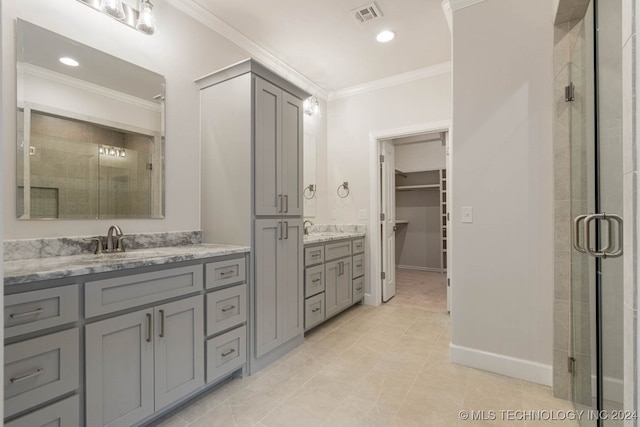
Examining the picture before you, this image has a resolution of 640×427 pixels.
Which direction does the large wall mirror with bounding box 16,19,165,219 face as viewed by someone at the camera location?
facing the viewer and to the right of the viewer

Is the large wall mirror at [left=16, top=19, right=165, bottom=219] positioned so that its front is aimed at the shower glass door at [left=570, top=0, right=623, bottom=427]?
yes

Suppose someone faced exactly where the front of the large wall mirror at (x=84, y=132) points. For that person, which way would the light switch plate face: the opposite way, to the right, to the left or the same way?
to the right

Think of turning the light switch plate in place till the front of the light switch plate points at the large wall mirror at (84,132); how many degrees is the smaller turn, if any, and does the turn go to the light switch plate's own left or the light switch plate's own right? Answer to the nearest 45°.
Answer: approximately 45° to the light switch plate's own right

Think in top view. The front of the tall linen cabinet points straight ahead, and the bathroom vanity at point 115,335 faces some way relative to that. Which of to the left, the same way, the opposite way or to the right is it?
the same way

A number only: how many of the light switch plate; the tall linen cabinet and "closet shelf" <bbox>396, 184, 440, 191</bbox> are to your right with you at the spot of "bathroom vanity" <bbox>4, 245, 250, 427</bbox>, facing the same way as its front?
0

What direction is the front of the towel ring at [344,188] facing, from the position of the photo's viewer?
facing the viewer and to the left of the viewer

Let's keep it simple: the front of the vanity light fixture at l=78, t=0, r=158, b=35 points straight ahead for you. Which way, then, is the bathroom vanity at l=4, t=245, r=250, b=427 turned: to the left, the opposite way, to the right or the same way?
the same way

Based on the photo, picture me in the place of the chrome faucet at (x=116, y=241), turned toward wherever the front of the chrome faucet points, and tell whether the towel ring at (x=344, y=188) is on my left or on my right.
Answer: on my left
